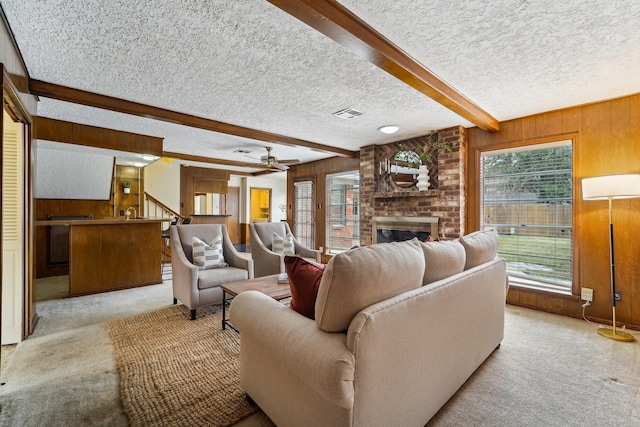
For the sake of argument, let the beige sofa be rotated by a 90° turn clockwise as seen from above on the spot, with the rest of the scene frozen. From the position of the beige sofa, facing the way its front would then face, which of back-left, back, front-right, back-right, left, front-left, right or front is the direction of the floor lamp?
front

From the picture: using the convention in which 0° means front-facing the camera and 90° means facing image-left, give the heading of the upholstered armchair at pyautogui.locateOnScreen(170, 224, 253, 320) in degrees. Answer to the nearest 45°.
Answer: approximately 315°

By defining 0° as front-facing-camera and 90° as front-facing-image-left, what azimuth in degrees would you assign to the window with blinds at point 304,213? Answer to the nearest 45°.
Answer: approximately 45°

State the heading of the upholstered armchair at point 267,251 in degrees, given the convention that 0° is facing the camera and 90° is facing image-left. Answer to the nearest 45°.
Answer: approximately 315°

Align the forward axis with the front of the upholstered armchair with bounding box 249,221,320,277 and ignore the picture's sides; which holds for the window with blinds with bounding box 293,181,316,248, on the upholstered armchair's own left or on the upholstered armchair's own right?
on the upholstered armchair's own left

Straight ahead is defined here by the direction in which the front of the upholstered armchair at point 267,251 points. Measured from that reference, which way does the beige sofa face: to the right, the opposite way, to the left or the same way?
the opposite way
